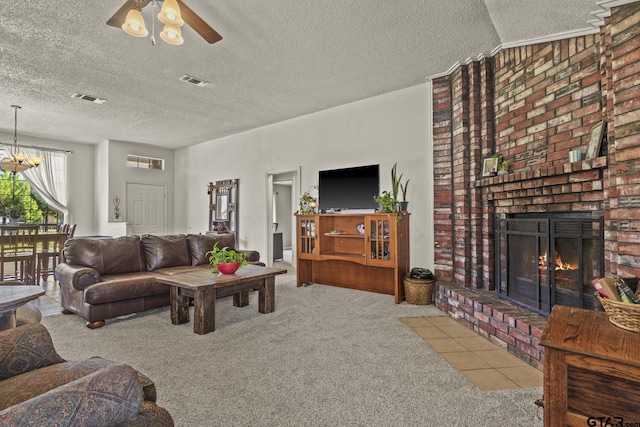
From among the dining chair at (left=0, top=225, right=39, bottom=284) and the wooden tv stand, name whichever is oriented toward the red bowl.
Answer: the wooden tv stand

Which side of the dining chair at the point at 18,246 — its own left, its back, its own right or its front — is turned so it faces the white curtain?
front

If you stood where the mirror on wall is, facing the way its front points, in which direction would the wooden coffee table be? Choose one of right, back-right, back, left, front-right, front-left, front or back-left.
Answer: front-left

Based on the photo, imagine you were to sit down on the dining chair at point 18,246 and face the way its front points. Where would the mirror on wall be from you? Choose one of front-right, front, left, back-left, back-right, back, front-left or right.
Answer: right

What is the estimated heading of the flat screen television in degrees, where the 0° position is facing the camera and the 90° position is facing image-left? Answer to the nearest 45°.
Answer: approximately 45°

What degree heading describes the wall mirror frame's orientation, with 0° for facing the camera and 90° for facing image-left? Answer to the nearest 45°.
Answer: approximately 45°

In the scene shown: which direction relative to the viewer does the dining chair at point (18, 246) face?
away from the camera

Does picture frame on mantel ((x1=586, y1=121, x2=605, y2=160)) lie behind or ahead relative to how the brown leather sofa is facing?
ahead

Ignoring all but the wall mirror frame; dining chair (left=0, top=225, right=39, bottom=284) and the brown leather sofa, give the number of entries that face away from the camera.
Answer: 1

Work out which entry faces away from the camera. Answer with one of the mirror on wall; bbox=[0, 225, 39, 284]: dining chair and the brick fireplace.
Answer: the dining chair

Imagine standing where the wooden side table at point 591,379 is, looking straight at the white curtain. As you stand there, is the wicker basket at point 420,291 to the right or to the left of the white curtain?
right

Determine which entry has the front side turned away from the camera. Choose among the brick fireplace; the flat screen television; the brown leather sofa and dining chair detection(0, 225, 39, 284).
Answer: the dining chair

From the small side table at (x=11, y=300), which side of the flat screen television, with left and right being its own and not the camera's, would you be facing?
front

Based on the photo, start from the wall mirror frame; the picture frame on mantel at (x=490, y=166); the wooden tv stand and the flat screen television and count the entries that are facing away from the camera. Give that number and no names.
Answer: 0

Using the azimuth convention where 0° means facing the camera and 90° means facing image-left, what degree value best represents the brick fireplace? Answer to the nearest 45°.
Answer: approximately 45°

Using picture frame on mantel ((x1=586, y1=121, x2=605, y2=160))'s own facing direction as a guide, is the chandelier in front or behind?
in front
